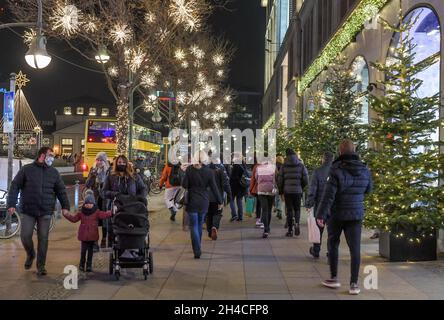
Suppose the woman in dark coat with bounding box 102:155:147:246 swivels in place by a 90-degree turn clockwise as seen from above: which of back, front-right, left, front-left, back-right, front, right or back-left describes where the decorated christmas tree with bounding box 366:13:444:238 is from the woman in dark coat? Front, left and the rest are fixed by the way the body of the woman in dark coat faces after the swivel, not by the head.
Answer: back

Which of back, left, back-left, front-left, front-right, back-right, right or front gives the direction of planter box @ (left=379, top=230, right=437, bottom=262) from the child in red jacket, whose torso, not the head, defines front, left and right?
left

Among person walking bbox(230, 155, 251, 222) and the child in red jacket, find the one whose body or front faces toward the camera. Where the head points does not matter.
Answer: the child in red jacket

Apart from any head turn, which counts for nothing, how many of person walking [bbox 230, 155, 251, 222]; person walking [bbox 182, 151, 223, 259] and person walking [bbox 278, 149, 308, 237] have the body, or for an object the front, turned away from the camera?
3

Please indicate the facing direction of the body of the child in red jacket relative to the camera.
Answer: toward the camera

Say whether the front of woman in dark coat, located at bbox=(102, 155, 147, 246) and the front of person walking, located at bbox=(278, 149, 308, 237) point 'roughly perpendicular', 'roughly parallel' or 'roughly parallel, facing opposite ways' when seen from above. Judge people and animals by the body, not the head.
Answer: roughly parallel, facing opposite ways

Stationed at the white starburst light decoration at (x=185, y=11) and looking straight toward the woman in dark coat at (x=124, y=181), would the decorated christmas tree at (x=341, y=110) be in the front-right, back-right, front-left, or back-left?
front-left

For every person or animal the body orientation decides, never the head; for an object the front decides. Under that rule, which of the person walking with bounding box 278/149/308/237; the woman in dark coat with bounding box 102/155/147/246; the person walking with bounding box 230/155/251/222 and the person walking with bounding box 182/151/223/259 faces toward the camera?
the woman in dark coat

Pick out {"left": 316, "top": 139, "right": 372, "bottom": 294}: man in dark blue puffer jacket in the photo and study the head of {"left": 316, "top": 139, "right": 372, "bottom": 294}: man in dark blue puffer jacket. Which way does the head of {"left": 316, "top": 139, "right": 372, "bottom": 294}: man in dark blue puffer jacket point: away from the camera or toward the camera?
away from the camera

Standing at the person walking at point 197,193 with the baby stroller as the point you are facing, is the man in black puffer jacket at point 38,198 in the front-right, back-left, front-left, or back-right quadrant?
front-right

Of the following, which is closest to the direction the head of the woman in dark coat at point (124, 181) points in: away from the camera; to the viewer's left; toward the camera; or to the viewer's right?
toward the camera

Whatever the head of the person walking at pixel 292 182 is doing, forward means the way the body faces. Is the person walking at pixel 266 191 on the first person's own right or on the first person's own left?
on the first person's own left

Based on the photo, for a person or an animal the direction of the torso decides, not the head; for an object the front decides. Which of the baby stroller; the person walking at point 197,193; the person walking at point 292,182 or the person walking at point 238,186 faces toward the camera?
the baby stroller
